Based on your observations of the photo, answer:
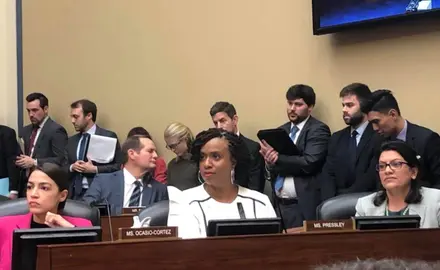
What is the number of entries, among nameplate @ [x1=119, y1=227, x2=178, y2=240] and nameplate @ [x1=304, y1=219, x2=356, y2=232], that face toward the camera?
2

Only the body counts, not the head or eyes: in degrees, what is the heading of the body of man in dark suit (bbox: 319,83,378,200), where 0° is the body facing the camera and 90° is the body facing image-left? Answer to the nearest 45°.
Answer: approximately 45°

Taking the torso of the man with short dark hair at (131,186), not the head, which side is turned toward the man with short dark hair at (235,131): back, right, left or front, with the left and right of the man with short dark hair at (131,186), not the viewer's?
left

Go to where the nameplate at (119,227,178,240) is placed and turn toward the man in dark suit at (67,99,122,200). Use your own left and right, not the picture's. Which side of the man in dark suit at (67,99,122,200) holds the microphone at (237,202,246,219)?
right

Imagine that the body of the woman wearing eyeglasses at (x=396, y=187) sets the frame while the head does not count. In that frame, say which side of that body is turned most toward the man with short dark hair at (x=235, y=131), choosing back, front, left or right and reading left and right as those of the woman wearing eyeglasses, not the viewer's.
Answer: right

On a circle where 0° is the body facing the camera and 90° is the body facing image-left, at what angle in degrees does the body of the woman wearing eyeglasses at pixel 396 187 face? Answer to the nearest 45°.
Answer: approximately 45°

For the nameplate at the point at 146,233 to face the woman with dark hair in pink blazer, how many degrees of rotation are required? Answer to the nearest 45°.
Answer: approximately 135° to its right
